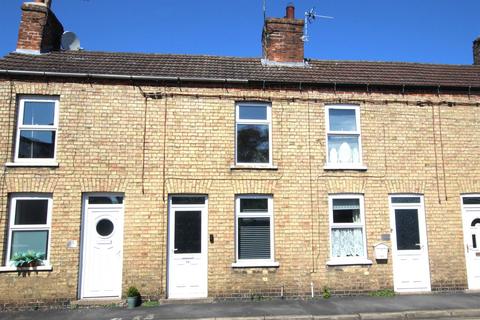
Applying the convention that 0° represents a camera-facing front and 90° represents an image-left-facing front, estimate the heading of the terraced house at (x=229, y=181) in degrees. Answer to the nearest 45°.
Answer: approximately 0°
